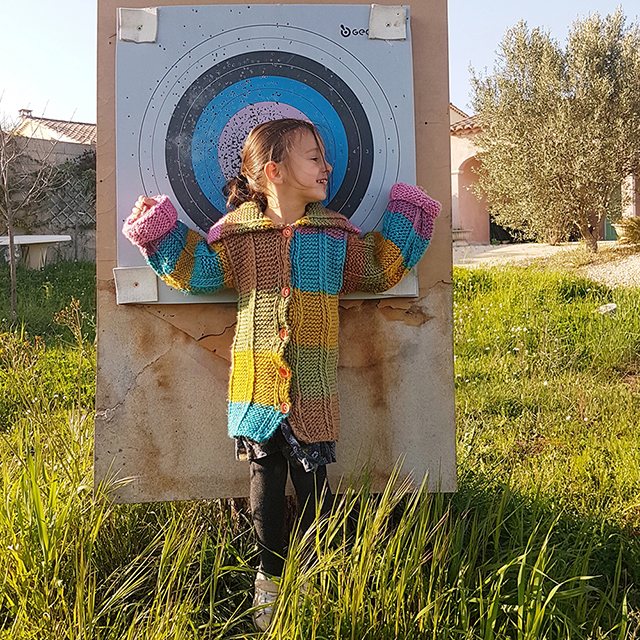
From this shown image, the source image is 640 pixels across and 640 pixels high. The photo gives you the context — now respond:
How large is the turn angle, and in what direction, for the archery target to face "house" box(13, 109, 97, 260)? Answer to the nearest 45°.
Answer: approximately 180°

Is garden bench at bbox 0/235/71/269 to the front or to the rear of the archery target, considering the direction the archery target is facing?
to the rear

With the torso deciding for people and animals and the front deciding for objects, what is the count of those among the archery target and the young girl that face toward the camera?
2

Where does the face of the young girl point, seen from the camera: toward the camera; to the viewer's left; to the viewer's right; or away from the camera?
to the viewer's right

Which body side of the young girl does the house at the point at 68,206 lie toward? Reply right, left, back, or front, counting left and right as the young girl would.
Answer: back

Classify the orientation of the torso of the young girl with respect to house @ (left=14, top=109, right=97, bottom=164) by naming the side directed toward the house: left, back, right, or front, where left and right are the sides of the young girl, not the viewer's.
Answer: back

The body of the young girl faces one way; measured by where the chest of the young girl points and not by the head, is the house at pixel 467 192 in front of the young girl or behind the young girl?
behind

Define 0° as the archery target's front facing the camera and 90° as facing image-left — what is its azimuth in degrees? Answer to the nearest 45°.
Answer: approximately 0°
